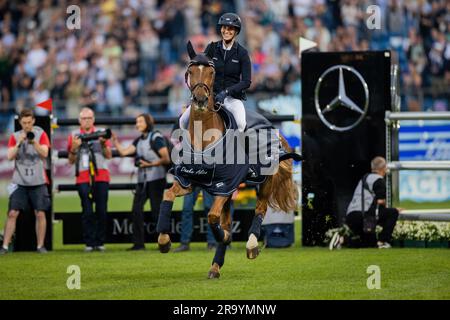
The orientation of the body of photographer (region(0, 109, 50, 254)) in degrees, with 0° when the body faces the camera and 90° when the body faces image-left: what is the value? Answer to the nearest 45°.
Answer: approximately 0°

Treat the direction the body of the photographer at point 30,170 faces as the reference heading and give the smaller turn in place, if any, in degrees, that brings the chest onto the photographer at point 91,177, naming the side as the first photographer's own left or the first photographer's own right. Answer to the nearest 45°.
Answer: approximately 90° to the first photographer's own left

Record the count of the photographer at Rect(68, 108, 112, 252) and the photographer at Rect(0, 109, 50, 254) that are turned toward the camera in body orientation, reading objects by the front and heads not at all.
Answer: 2

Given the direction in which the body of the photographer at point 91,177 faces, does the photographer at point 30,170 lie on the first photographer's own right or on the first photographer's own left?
on the first photographer's own right

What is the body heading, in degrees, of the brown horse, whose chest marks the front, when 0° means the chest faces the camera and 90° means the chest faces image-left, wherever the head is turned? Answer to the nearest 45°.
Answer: approximately 45°

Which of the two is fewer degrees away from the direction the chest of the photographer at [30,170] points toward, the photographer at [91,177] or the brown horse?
the brown horse
